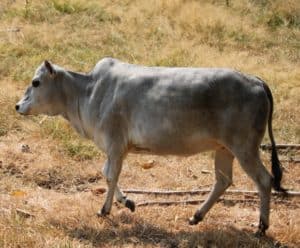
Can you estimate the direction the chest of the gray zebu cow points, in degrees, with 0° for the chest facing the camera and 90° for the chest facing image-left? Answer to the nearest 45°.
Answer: approximately 90°
